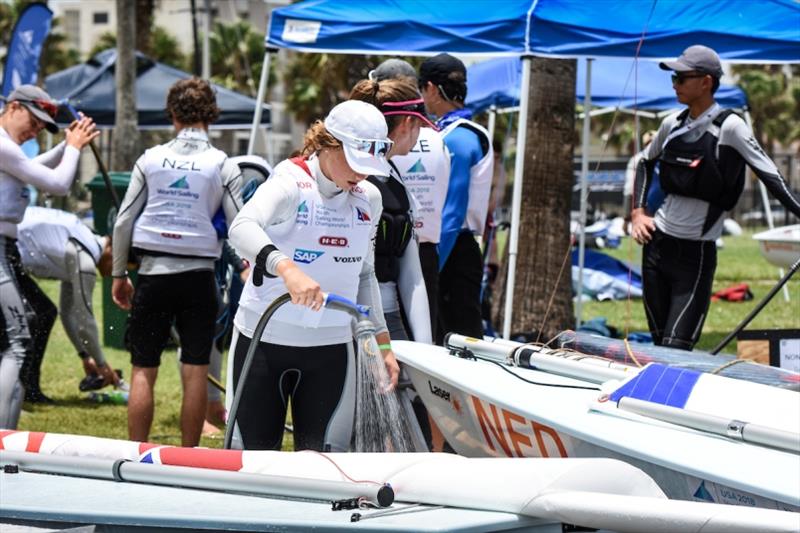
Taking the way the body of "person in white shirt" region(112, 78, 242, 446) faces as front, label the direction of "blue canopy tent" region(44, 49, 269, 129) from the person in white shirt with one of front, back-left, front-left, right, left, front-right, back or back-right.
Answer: front

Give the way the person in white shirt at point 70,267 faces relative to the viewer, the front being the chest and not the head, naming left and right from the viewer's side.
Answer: facing to the right of the viewer

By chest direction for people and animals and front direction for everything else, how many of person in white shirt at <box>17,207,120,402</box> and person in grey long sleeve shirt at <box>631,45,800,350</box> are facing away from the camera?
0

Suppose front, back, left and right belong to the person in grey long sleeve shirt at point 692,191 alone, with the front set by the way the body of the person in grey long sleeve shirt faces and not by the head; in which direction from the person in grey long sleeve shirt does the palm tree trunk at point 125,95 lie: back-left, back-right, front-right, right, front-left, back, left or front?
right

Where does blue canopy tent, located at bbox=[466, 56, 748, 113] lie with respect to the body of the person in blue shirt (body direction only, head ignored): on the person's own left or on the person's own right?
on the person's own right

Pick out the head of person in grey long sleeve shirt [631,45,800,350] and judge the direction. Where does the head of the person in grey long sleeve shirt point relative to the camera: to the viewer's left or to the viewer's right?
to the viewer's left

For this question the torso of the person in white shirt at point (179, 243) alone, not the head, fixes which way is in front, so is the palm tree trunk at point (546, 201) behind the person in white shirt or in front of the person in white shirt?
in front

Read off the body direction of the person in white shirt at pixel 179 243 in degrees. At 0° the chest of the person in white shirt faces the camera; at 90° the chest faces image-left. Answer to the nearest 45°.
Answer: approximately 180°

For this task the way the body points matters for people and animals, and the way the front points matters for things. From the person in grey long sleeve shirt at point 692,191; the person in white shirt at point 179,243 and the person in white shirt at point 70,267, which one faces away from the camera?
the person in white shirt at point 179,243

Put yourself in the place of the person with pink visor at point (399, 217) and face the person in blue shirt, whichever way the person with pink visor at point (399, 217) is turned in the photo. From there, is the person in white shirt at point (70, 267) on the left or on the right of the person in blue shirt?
left

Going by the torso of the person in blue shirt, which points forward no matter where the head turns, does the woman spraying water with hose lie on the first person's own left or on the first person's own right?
on the first person's own left

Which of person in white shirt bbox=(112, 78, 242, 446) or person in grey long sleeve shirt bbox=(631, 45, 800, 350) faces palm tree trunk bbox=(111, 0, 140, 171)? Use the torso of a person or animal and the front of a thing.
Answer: the person in white shirt

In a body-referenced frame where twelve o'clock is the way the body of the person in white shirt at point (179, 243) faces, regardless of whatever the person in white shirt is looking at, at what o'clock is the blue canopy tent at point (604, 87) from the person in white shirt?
The blue canopy tent is roughly at 1 o'clock from the person in white shirt.
